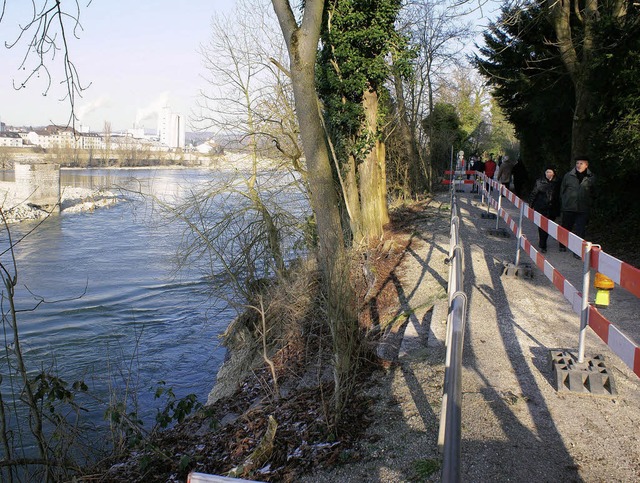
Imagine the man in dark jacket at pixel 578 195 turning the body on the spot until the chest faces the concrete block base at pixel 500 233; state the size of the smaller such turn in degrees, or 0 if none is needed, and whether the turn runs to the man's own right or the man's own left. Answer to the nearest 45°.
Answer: approximately 135° to the man's own right

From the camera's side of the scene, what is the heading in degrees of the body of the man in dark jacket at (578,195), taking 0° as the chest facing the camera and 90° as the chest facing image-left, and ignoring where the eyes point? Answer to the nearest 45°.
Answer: approximately 0°

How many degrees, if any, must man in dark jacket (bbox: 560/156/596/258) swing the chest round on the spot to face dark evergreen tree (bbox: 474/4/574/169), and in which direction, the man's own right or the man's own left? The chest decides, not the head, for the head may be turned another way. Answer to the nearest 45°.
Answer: approximately 180°

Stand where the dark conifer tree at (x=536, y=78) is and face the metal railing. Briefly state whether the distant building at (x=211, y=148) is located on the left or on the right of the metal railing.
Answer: right

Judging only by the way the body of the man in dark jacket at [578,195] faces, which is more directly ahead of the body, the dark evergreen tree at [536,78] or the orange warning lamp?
the orange warning lamp

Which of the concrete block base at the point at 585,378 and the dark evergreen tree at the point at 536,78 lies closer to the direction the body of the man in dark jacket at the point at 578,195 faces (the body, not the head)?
the concrete block base

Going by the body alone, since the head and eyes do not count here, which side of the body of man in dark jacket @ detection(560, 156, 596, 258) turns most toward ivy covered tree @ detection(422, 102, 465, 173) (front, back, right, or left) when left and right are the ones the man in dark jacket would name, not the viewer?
back

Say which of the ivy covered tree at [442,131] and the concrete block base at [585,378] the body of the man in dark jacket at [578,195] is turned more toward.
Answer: the concrete block base

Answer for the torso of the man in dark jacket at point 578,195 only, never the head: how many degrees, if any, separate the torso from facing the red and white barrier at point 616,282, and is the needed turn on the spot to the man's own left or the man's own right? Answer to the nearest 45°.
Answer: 0° — they already face it
